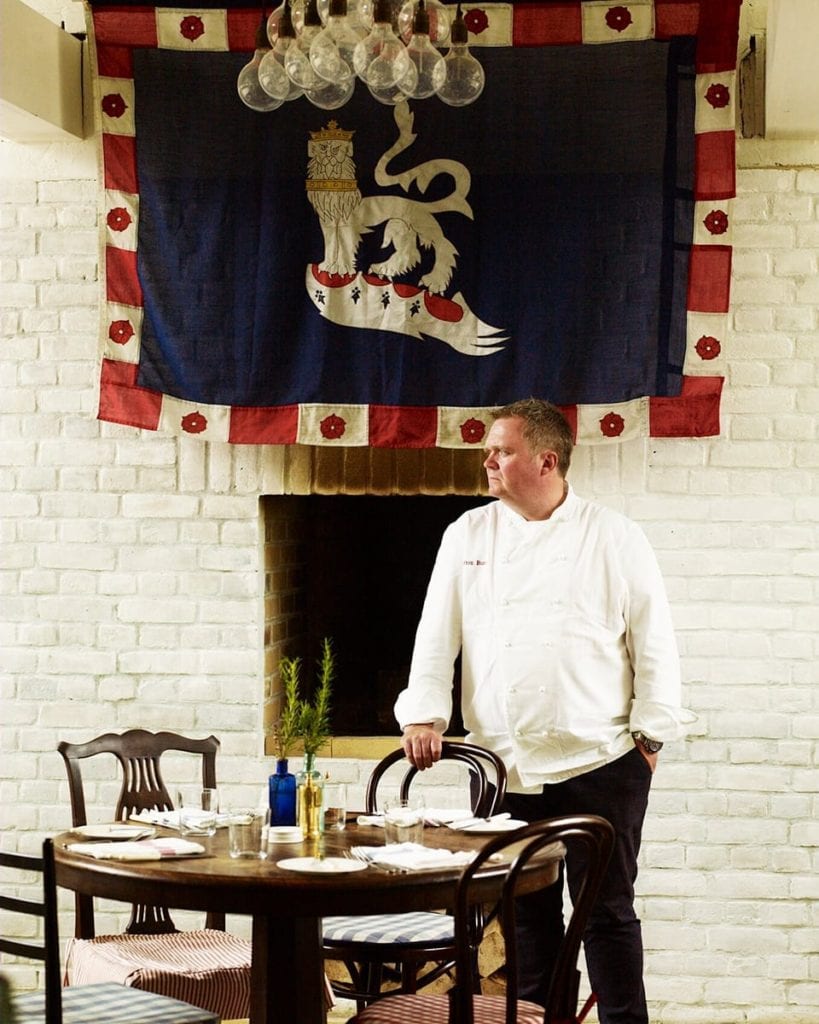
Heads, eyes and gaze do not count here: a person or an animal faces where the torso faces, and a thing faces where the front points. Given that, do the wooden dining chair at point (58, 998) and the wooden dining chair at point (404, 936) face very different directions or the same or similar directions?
very different directions

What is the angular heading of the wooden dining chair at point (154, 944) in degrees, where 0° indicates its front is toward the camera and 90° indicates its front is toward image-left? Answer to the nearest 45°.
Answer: approximately 315°

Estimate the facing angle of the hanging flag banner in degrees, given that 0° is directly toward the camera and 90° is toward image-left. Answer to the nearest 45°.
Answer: approximately 0°

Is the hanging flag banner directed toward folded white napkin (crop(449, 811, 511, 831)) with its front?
yes

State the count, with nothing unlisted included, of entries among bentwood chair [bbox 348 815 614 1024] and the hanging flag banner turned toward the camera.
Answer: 1

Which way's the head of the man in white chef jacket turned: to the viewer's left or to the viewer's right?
to the viewer's left

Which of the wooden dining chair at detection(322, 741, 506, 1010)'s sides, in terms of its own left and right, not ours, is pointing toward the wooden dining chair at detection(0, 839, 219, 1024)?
front

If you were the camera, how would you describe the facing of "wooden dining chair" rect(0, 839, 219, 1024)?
facing away from the viewer and to the right of the viewer

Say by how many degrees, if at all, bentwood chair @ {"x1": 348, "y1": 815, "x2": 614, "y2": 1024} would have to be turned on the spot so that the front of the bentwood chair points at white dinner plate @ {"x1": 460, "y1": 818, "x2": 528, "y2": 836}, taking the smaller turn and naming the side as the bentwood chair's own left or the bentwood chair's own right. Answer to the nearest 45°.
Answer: approximately 45° to the bentwood chair's own right

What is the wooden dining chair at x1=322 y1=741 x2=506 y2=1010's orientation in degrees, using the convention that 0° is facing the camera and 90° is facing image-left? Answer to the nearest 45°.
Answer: approximately 45°
